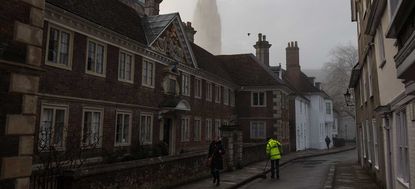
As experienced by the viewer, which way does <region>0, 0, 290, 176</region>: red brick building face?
facing the viewer and to the right of the viewer

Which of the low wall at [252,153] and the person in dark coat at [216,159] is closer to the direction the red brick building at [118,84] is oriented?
the person in dark coat

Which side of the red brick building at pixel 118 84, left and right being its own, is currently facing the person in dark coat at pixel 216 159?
front

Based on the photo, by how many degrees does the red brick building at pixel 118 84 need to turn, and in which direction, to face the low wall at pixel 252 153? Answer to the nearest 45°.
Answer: approximately 90° to its left

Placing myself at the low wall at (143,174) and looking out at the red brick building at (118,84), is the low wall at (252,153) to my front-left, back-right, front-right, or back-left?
front-right

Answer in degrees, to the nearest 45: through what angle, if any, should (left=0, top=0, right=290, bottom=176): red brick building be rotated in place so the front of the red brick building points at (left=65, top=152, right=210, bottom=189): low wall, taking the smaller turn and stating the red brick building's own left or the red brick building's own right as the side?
approximately 45° to the red brick building's own right

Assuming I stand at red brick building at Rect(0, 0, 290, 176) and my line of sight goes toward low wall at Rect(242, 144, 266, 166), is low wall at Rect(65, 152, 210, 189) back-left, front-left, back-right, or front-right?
back-right
